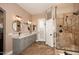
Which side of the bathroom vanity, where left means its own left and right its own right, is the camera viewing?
right
